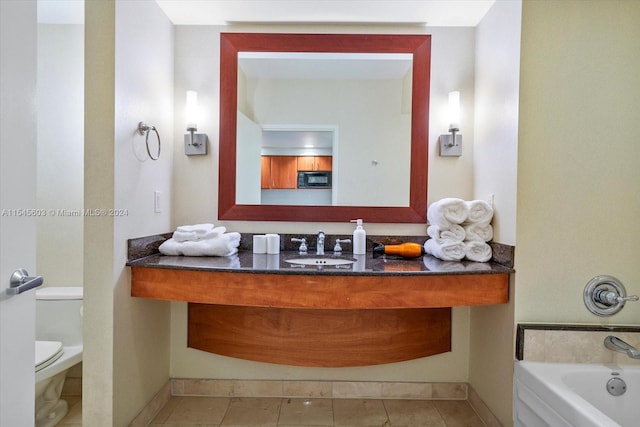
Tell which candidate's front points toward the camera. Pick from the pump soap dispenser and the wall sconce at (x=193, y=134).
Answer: the wall sconce

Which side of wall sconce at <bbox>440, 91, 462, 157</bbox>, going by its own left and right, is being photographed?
front

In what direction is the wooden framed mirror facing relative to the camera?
toward the camera

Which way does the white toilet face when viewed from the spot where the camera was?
facing the viewer and to the left of the viewer

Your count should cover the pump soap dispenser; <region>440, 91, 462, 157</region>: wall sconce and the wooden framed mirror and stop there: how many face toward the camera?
2

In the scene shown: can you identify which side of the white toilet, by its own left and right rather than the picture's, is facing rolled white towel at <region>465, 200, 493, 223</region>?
left

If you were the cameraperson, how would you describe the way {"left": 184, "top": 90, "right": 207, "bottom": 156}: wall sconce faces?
facing the viewer
